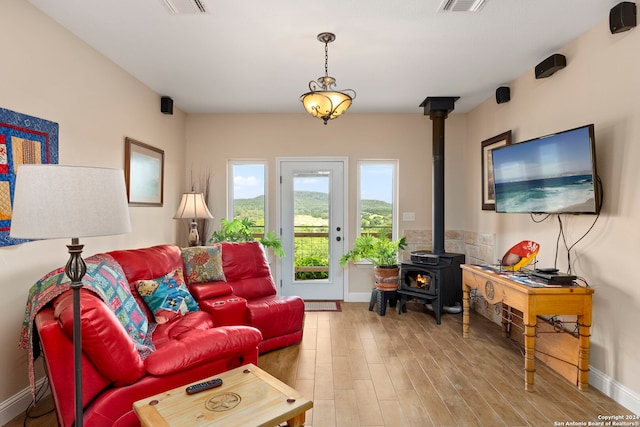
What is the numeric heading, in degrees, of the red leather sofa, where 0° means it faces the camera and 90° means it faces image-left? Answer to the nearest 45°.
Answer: approximately 270°

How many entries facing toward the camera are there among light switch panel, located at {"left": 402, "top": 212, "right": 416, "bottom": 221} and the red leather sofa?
1

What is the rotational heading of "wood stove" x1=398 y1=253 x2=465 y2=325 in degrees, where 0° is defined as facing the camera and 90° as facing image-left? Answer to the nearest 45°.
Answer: approximately 45°

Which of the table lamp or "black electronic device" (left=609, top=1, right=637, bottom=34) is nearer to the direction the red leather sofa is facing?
the black electronic device

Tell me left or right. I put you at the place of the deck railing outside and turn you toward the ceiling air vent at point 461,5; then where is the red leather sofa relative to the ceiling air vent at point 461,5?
right
